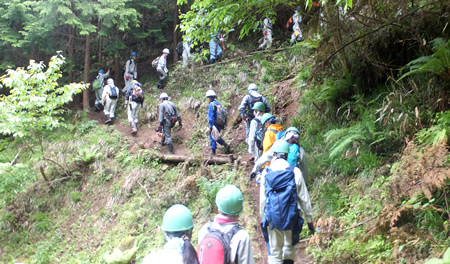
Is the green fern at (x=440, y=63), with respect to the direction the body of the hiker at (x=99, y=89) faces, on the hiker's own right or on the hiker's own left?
on the hiker's own right

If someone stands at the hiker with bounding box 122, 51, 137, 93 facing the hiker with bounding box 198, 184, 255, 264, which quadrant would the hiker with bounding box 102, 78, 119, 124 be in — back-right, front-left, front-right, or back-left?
front-right

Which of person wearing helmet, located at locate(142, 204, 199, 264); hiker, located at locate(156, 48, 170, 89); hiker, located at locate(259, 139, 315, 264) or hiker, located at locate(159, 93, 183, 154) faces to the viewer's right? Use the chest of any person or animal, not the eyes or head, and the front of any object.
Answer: hiker, located at locate(156, 48, 170, 89)

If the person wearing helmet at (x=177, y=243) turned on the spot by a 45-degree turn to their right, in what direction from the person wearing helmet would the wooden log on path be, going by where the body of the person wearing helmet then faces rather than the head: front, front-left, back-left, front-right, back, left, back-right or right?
front

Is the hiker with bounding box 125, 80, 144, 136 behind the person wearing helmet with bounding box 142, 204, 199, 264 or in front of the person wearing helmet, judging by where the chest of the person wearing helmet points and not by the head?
in front

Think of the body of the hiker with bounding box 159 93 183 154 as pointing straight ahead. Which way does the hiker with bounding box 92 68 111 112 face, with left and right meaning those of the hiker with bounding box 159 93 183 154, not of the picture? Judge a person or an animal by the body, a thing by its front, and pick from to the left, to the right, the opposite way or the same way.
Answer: to the right

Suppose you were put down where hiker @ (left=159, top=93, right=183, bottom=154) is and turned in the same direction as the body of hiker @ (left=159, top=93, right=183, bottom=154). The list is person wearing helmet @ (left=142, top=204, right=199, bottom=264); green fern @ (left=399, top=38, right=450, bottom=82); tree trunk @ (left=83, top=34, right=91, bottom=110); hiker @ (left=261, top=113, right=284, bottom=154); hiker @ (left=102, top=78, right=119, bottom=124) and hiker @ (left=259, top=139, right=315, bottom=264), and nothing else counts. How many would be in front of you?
2

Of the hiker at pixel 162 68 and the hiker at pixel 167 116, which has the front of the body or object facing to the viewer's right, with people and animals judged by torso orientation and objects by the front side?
the hiker at pixel 162 68

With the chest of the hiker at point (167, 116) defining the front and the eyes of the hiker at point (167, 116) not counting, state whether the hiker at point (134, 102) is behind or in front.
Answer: in front

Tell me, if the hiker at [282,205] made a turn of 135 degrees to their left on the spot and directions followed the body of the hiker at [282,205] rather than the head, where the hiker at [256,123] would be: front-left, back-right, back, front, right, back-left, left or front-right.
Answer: back-right

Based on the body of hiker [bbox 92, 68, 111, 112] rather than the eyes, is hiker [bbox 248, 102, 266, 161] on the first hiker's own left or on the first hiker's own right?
on the first hiker's own right

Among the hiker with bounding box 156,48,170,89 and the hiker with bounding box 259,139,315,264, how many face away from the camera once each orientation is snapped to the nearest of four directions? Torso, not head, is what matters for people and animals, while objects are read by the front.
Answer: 1

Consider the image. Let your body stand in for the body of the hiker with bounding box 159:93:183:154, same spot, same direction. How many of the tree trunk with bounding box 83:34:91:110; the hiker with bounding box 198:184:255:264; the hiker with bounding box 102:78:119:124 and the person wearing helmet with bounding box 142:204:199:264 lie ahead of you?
2

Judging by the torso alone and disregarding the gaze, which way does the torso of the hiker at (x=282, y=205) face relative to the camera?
away from the camera

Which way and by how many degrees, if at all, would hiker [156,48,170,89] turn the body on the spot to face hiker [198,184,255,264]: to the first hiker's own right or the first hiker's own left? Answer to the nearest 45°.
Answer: approximately 90° to the first hiker's own right
